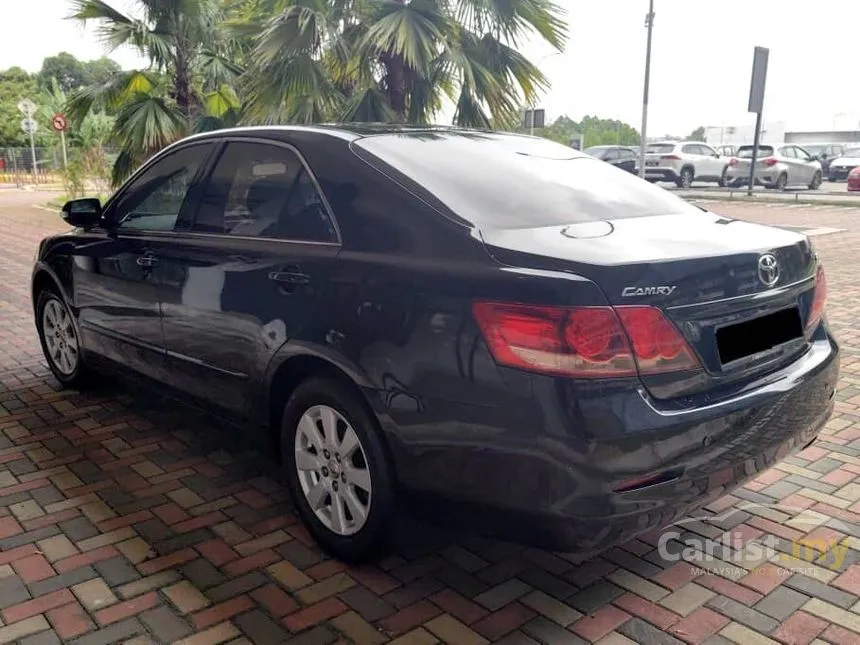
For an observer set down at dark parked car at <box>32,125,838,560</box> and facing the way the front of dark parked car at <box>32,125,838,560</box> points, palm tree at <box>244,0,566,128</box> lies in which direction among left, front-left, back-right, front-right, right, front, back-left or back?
front-right

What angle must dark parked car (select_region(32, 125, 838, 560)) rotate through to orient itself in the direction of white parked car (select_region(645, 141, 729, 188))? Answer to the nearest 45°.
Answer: approximately 45° to its right

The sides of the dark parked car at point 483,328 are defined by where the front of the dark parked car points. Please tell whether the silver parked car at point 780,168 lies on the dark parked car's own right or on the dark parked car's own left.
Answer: on the dark parked car's own right

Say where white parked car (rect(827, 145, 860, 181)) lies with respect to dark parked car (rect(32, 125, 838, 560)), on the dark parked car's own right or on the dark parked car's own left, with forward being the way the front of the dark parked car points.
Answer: on the dark parked car's own right

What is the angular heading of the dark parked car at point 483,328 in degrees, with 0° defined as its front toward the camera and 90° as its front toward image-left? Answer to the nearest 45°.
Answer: approximately 135°

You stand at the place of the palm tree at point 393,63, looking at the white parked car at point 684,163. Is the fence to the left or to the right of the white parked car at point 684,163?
left

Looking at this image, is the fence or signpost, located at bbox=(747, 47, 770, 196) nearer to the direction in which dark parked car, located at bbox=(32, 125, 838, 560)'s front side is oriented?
the fence

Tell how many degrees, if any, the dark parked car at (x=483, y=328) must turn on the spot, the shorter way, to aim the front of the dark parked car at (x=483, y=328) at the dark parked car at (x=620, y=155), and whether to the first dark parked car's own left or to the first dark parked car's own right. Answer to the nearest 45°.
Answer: approximately 45° to the first dark parked car's own right

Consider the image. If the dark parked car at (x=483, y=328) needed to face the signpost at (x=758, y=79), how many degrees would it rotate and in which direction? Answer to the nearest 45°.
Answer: approximately 90° to its right

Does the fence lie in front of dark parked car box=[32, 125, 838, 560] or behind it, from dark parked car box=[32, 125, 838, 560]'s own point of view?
in front
